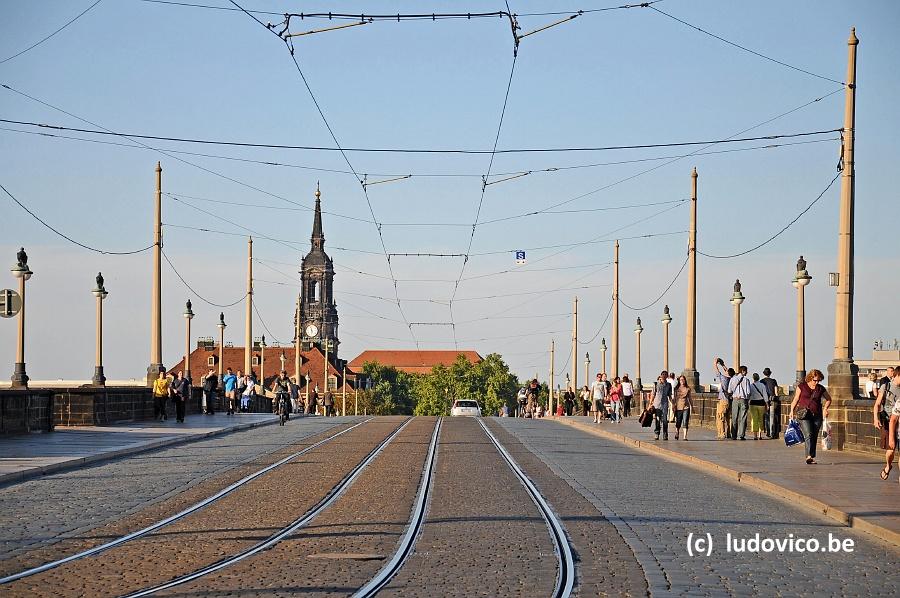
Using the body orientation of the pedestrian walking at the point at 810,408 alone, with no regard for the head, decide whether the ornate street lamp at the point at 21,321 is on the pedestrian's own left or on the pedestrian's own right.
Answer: on the pedestrian's own right

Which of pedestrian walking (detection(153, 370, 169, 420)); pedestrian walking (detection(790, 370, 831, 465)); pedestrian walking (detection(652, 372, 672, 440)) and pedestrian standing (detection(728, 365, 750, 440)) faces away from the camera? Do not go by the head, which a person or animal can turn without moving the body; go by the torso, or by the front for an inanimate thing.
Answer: pedestrian standing (detection(728, 365, 750, 440))

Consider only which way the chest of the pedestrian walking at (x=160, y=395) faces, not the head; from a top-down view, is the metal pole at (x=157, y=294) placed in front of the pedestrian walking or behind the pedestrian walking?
behind

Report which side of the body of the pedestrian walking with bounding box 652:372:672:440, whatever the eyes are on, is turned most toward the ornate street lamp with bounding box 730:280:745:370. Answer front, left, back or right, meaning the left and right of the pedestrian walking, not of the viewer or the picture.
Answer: back

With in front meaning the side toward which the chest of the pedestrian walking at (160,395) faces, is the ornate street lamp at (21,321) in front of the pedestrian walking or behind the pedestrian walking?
in front

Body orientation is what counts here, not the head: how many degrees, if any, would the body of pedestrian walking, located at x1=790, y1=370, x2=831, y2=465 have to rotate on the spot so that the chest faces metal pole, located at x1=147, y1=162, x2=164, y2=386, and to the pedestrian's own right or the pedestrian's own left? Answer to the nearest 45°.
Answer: approximately 135° to the pedestrian's own right

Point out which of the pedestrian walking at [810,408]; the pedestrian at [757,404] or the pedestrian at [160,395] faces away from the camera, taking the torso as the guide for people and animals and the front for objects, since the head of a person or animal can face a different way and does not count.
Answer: the pedestrian at [757,404]
